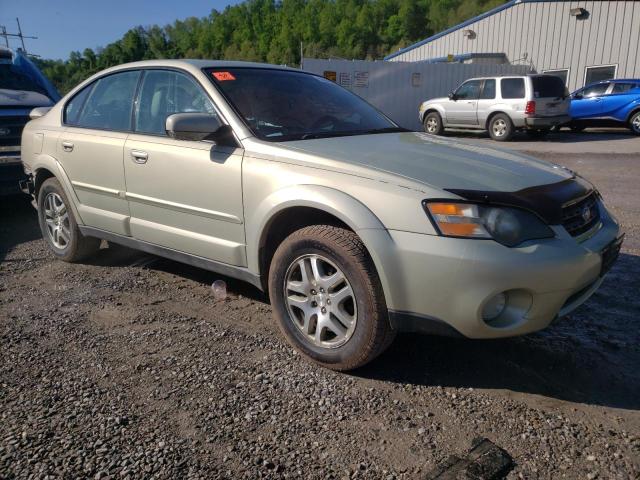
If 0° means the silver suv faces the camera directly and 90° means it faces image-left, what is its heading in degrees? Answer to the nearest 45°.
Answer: approximately 135°

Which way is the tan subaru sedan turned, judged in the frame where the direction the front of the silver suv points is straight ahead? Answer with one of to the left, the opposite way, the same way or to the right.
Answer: the opposite way

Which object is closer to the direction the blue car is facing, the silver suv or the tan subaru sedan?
the silver suv

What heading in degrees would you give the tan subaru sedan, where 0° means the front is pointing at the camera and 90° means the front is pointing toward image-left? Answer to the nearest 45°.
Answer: approximately 315°

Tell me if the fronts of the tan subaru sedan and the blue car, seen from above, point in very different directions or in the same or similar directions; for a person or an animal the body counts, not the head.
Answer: very different directions

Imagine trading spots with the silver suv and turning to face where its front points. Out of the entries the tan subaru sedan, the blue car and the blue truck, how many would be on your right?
1

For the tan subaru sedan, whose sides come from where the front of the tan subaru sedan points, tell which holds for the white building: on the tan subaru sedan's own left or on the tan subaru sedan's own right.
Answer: on the tan subaru sedan's own left

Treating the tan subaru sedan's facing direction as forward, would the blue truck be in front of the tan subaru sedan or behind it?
behind

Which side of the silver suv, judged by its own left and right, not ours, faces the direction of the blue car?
right

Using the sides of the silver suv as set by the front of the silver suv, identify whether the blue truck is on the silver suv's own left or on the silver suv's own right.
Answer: on the silver suv's own left

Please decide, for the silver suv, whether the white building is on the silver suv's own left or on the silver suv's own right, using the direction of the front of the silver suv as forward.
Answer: on the silver suv's own right

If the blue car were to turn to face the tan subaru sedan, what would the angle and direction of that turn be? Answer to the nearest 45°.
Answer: approximately 90° to its left

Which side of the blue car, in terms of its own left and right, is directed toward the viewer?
left

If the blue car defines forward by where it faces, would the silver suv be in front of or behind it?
in front

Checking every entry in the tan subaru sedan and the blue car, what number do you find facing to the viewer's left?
1

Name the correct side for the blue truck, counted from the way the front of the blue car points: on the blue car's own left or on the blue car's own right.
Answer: on the blue car's own left

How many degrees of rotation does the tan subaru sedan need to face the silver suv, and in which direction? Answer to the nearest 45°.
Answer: approximately 135° to its left
